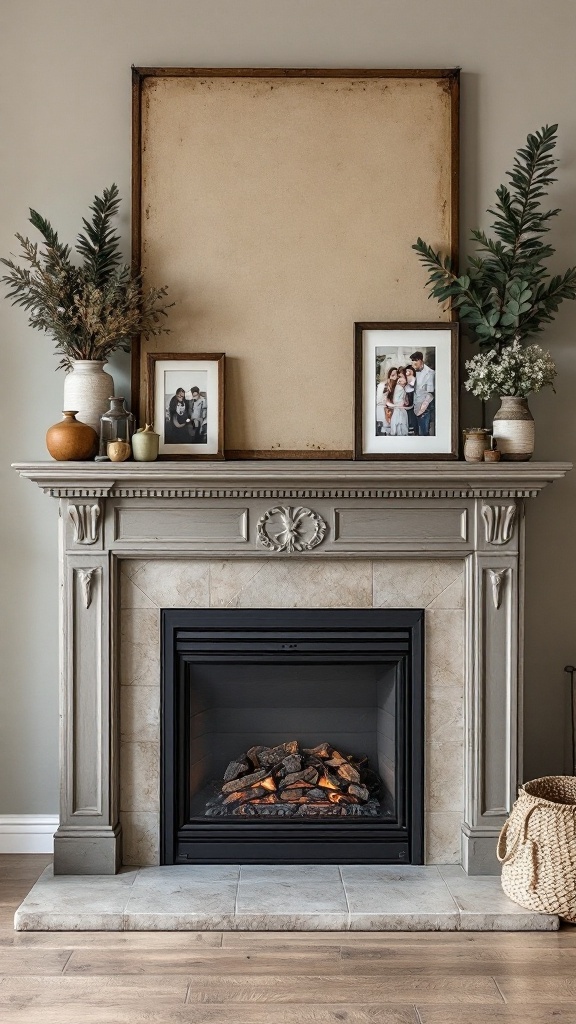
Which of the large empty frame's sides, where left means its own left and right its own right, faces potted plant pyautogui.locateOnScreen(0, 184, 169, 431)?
right

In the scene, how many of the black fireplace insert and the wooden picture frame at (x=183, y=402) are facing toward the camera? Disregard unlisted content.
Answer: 2

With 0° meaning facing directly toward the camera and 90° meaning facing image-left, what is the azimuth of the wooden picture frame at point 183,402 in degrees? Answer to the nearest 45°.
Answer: approximately 0°
